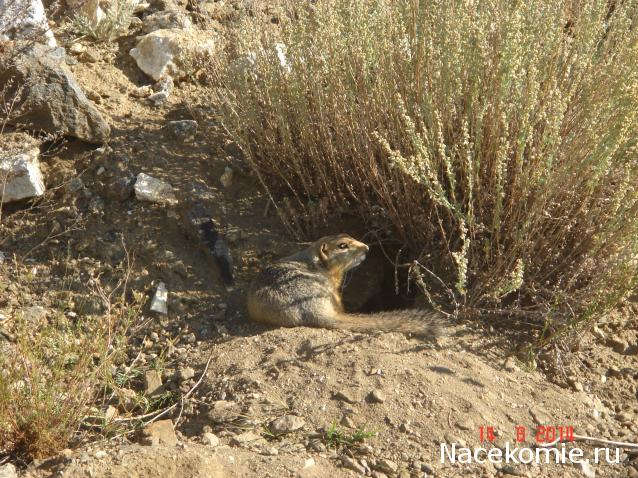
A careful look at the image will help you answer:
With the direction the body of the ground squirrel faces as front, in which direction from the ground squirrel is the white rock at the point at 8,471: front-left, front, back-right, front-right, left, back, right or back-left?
back-right

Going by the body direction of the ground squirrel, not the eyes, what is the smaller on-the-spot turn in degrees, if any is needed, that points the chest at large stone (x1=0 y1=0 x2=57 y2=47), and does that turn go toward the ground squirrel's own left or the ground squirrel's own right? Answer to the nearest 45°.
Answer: approximately 135° to the ground squirrel's own left

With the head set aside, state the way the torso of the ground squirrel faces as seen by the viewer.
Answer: to the viewer's right

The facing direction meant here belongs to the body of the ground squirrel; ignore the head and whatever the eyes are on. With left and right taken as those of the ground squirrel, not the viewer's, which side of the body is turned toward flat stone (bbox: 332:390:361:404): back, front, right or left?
right

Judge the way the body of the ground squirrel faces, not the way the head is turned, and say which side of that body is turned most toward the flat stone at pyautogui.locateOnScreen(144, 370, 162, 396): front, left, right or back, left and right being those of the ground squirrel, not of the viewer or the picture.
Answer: back

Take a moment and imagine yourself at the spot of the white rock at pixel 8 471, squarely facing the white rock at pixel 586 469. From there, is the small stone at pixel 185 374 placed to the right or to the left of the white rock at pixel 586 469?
left

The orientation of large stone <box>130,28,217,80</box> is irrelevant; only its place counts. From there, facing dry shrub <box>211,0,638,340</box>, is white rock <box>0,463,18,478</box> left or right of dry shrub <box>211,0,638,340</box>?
right

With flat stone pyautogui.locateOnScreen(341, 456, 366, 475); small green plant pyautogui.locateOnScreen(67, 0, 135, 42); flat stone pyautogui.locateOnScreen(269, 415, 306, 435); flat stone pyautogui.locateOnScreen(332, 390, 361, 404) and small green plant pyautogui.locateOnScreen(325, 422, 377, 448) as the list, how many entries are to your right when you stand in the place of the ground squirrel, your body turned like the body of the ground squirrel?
4

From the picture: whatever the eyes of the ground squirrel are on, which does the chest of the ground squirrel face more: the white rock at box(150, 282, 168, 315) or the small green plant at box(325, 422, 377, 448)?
the small green plant

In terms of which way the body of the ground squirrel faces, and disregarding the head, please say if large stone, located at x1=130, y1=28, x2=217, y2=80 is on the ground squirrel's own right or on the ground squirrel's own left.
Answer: on the ground squirrel's own left

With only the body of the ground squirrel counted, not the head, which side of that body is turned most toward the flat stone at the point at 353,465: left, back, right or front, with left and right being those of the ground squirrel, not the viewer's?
right

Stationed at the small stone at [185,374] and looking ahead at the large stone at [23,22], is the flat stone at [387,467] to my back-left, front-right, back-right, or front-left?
back-right

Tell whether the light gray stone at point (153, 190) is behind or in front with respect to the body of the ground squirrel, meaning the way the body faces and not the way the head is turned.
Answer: behind

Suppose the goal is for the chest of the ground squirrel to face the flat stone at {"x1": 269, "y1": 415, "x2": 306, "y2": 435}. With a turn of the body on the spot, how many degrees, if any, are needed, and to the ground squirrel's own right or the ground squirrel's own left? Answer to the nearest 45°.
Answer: approximately 90° to the ground squirrel's own right

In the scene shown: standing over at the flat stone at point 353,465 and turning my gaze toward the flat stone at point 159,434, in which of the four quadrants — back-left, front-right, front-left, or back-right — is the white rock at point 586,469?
back-right

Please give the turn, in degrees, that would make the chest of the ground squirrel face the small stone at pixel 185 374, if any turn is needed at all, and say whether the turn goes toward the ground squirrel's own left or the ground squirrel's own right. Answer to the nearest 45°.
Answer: approximately 135° to the ground squirrel's own right

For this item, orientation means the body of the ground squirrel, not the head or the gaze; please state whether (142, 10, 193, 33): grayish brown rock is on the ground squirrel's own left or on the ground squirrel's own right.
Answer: on the ground squirrel's own left

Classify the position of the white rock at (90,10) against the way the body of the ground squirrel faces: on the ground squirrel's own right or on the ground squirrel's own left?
on the ground squirrel's own left
